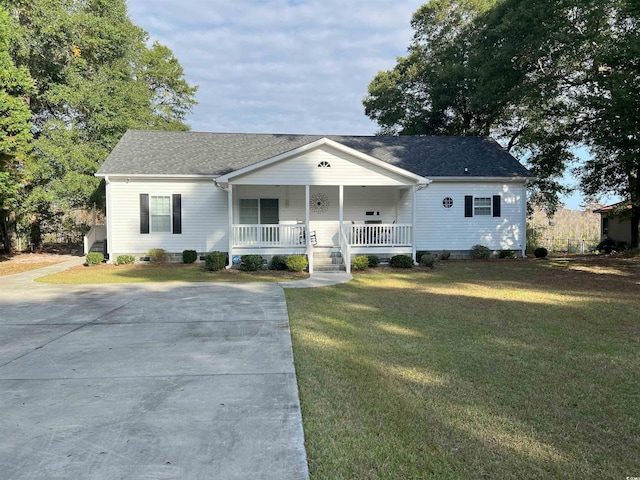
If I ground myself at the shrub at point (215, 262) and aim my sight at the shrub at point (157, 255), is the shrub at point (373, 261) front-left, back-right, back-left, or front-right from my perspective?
back-right

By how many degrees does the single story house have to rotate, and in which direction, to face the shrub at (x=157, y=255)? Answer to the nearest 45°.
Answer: approximately 90° to its right

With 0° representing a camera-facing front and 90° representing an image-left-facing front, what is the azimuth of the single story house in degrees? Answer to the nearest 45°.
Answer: approximately 0°

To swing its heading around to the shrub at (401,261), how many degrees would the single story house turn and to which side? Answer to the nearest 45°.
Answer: approximately 45° to its left

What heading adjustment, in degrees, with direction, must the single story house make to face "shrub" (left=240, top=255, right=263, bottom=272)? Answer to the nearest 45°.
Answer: approximately 45° to its right

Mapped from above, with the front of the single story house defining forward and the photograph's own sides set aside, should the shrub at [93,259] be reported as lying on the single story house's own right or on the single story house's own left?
on the single story house's own right

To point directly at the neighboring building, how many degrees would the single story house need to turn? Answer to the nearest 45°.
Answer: approximately 90° to its left

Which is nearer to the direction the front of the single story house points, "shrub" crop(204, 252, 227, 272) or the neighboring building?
the shrub

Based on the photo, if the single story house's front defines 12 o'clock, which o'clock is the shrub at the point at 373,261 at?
The shrub is roughly at 10 o'clock from the single story house.
